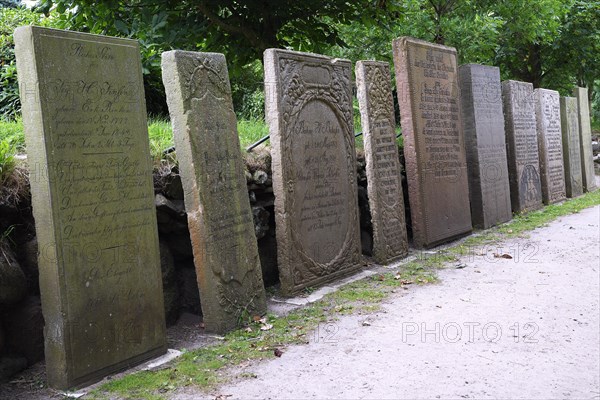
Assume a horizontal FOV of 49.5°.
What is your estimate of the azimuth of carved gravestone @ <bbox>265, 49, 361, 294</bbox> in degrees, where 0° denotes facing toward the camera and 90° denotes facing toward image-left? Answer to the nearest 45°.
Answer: approximately 315°

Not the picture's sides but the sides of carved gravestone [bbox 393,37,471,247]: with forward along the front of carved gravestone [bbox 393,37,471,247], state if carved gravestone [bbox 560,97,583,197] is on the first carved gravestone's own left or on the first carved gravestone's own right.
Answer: on the first carved gravestone's own left

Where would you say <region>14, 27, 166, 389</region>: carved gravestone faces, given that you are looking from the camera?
facing the viewer and to the right of the viewer

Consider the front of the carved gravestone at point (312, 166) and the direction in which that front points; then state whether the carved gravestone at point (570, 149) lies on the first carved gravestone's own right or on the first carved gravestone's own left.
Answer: on the first carved gravestone's own left

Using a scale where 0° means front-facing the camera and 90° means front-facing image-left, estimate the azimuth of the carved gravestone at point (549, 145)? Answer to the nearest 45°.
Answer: approximately 315°

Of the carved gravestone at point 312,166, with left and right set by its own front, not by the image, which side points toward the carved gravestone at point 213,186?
right

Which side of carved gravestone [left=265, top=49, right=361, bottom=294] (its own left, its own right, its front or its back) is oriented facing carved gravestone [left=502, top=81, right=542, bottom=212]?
left

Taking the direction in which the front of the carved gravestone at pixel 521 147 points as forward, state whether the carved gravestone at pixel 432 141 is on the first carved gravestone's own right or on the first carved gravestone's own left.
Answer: on the first carved gravestone's own right

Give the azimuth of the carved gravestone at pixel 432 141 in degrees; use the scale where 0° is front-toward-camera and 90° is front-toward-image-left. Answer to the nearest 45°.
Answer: approximately 315°

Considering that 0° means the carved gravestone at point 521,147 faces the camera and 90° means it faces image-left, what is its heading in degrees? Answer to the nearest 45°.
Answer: approximately 315°

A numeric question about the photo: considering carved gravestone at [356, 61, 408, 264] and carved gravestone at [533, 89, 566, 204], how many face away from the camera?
0
